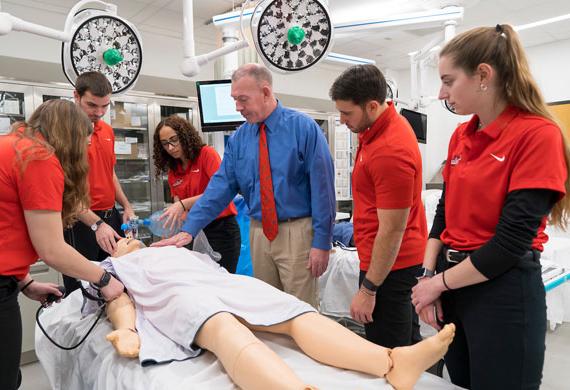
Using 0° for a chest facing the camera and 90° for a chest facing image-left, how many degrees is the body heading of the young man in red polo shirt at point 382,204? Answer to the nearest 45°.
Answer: approximately 90°

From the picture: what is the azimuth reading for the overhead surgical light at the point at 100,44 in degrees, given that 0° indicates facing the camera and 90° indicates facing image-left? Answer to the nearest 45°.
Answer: approximately 315°

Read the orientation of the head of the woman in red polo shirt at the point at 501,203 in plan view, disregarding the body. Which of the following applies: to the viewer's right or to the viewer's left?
to the viewer's left

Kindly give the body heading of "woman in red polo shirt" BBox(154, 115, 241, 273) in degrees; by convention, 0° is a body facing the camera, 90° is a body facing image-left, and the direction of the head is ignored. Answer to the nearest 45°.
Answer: approximately 45°

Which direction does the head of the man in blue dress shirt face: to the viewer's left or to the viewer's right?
to the viewer's left

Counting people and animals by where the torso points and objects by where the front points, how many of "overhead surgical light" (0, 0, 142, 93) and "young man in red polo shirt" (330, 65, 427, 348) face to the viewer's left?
1
